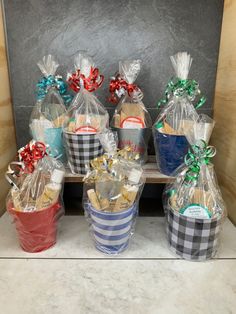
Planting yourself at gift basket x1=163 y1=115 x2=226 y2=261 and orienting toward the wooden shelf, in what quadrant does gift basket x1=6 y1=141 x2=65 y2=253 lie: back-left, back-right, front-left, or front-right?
front-left

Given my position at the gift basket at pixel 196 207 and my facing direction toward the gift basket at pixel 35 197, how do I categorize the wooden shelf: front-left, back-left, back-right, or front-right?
front-right

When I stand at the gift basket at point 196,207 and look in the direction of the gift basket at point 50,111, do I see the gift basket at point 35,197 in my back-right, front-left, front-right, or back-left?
front-left

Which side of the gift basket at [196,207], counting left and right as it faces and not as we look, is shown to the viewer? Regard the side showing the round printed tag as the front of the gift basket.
front

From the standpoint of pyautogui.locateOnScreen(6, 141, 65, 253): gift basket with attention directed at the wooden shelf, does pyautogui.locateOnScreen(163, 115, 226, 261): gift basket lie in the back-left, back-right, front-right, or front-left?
front-right

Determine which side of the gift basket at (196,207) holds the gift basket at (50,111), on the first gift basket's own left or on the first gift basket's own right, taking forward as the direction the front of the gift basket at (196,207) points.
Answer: on the first gift basket's own right
